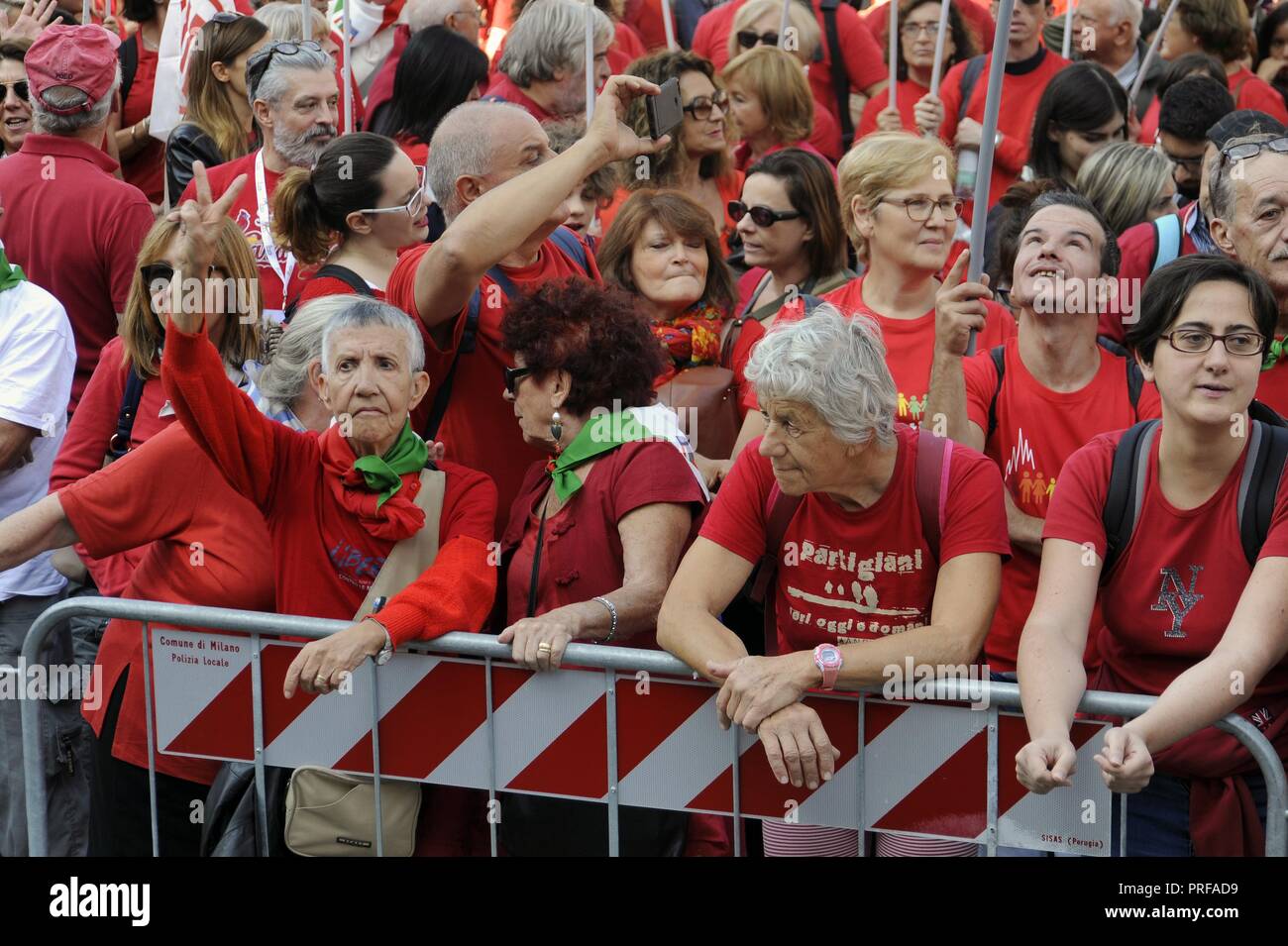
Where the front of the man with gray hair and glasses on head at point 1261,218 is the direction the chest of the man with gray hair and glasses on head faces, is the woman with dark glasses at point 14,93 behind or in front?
behind

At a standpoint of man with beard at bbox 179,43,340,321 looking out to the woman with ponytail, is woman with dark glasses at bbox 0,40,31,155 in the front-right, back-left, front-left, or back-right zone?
back-right

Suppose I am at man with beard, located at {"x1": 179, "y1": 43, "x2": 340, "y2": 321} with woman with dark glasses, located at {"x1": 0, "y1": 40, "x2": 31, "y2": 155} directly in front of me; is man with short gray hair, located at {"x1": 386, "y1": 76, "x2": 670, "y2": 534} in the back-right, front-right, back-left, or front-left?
back-left

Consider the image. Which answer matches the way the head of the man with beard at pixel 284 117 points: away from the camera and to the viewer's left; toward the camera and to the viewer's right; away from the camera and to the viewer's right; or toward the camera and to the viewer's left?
toward the camera and to the viewer's right

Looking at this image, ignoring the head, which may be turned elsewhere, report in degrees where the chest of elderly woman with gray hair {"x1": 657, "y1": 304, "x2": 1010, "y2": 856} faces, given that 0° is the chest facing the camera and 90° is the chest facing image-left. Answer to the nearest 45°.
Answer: approximately 0°

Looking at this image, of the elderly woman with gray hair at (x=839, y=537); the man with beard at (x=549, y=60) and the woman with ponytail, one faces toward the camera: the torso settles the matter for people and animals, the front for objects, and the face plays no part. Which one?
the elderly woman with gray hair

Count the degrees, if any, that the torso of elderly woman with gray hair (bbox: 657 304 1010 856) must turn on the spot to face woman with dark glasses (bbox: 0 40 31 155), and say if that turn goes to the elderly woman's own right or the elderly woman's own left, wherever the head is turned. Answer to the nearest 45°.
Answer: approximately 135° to the elderly woman's own right

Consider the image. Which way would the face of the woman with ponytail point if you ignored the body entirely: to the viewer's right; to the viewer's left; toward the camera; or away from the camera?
to the viewer's right

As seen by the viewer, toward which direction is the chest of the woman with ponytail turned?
to the viewer's right

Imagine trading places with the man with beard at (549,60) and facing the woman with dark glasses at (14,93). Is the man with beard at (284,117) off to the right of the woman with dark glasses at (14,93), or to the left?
left

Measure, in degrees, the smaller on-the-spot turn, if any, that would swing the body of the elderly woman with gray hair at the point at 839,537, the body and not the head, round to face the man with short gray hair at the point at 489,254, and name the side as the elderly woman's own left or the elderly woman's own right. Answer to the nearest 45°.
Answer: approximately 135° to the elderly woman's own right

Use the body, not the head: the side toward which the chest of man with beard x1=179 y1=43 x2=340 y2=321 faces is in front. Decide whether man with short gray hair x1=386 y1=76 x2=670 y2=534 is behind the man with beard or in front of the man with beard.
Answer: in front
